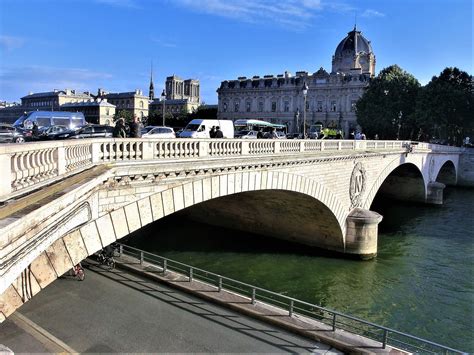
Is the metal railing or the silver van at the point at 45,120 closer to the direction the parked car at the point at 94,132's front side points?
the silver van

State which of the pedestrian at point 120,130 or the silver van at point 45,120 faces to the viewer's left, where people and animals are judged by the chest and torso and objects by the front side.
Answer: the silver van

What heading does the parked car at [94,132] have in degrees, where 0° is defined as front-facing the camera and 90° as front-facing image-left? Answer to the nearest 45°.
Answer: approximately 90°

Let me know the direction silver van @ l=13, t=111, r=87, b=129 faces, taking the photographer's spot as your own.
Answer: facing to the left of the viewer

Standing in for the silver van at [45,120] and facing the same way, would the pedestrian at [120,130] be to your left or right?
on your left

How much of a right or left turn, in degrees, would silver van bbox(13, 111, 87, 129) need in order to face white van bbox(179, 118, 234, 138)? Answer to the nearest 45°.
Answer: approximately 135° to its left
